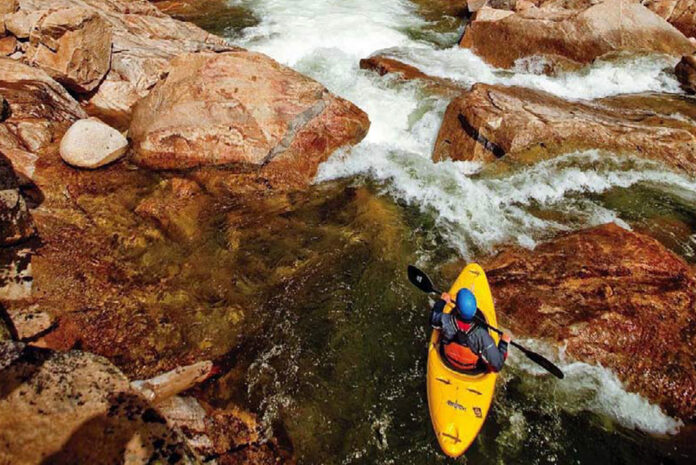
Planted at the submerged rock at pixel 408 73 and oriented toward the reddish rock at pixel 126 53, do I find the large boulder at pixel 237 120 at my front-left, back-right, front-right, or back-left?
front-left

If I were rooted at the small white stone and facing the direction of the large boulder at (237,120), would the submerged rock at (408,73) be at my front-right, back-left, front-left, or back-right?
front-left

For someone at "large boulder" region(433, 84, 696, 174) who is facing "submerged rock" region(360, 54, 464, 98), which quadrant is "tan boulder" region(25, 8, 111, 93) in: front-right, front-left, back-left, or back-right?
front-left

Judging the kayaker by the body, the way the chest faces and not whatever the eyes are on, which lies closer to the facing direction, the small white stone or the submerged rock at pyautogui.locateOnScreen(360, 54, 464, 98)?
the submerged rock

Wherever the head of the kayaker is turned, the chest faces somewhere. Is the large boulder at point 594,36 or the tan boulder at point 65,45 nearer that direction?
the large boulder

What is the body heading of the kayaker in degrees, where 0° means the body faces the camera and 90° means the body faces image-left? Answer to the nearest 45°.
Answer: approximately 180°

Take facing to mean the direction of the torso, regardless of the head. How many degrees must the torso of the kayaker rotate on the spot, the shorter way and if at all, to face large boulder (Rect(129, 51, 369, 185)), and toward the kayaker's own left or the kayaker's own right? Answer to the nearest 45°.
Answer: approximately 45° to the kayaker's own left

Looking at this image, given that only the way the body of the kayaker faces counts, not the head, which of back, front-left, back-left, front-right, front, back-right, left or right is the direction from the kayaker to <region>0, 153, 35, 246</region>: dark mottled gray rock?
left

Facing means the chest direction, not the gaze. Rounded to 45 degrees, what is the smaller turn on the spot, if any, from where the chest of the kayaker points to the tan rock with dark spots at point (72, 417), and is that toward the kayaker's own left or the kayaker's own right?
approximately 135° to the kayaker's own left

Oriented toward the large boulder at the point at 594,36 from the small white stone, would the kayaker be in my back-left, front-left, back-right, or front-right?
front-right

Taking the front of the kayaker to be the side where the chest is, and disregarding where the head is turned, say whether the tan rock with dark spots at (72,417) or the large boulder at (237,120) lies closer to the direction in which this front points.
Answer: the large boulder

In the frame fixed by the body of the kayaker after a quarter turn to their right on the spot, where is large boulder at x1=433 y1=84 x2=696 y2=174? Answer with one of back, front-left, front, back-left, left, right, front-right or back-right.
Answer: left
